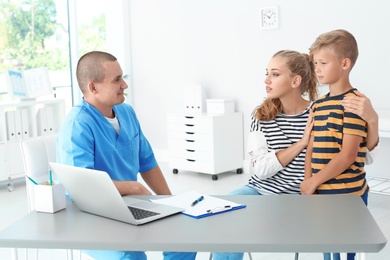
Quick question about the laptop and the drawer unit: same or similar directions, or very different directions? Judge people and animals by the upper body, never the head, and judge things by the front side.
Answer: very different directions

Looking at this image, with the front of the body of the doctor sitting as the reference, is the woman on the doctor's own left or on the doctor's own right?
on the doctor's own left

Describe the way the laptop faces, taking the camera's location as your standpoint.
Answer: facing away from the viewer and to the right of the viewer

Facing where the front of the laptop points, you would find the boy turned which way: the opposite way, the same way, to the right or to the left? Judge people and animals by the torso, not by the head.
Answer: the opposite way

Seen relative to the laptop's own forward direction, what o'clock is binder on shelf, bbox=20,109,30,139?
The binder on shelf is roughly at 10 o'clock from the laptop.

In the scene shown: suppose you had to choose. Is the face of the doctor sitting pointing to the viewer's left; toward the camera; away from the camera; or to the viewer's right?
to the viewer's right

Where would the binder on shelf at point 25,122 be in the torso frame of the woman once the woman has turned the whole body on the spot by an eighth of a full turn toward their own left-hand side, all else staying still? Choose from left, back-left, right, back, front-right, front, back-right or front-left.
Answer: back-right

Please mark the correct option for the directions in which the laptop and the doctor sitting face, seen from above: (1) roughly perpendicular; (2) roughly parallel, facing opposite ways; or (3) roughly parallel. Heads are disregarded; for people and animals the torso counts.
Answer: roughly perpendicular

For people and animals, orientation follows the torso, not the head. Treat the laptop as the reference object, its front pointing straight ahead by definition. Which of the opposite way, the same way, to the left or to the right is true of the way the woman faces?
the opposite way

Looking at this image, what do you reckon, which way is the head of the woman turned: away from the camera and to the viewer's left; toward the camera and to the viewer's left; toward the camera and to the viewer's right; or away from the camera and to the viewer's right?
toward the camera and to the viewer's left

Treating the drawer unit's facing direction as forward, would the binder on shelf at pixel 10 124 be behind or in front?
in front

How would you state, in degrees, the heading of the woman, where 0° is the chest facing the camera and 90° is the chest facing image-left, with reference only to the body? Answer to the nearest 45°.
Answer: approximately 45°
